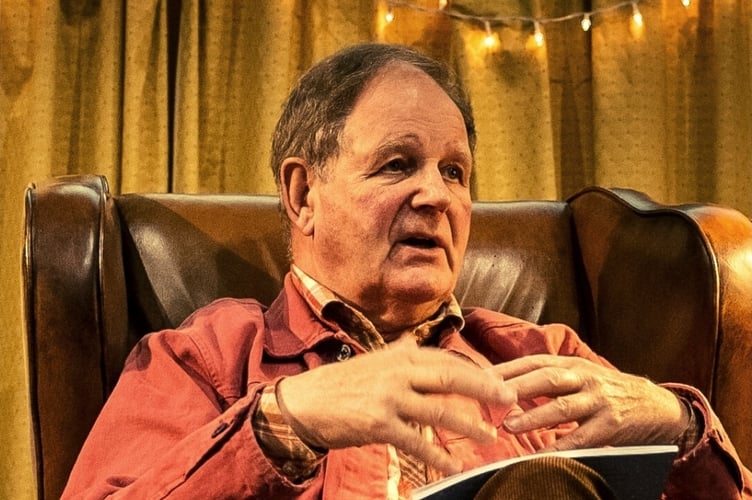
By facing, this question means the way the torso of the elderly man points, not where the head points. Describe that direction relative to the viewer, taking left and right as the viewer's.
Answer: facing the viewer and to the right of the viewer

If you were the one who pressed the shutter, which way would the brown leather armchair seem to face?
facing the viewer

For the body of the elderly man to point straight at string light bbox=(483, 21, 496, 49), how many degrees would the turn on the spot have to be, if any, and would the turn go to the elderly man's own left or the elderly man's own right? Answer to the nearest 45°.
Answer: approximately 135° to the elderly man's own left

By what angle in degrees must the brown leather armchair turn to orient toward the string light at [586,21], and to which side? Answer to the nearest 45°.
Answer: approximately 180°

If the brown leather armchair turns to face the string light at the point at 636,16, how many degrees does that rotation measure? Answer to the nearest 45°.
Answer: approximately 135° to its left

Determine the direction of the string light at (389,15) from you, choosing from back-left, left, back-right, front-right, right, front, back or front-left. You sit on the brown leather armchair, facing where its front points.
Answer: back

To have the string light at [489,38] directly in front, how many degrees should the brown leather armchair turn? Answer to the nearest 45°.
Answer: approximately 180°

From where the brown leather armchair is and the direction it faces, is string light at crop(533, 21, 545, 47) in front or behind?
behind
